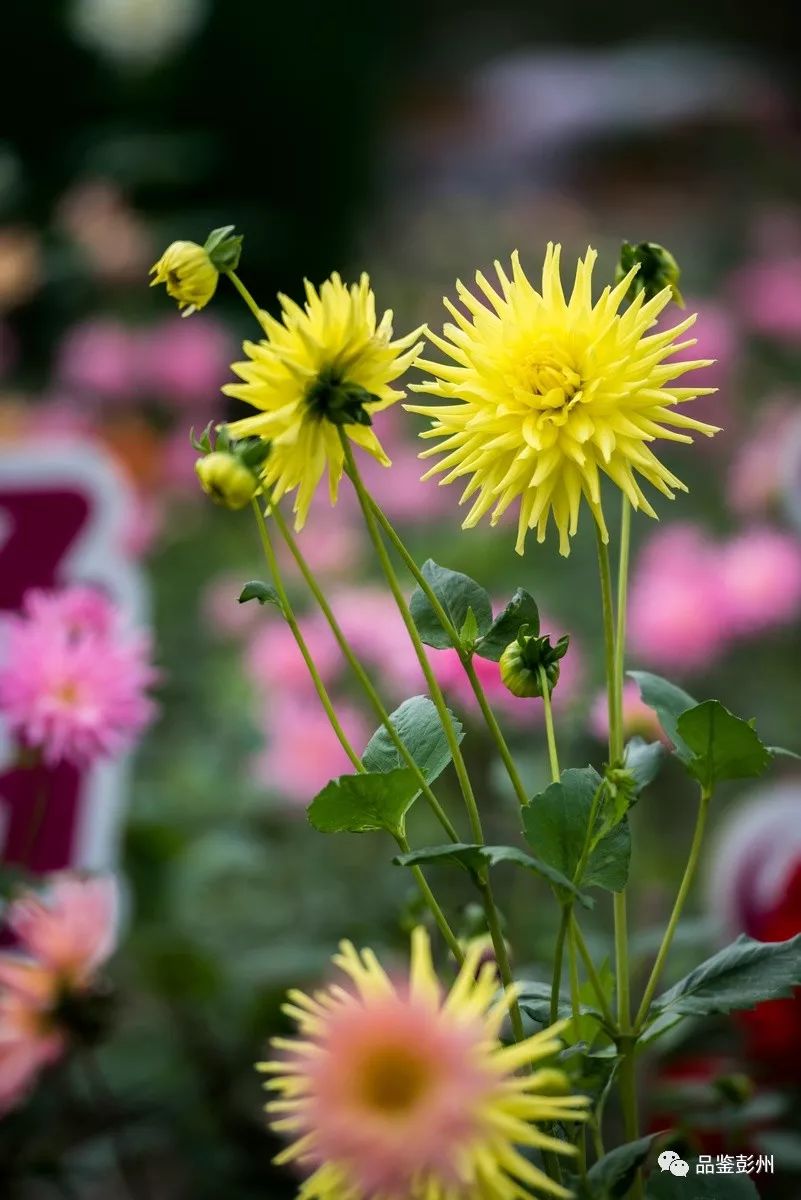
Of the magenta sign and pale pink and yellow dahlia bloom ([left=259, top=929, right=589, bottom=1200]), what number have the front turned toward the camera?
2

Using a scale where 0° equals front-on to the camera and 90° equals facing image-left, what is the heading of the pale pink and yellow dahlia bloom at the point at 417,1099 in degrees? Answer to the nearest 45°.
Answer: approximately 0°

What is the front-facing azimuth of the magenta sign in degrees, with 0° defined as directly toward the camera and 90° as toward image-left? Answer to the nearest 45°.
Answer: approximately 0°
